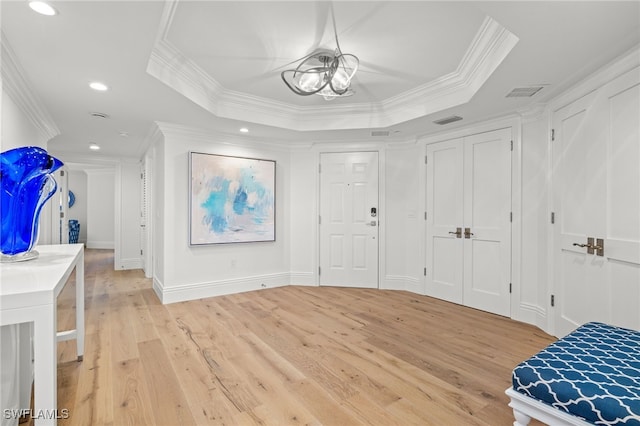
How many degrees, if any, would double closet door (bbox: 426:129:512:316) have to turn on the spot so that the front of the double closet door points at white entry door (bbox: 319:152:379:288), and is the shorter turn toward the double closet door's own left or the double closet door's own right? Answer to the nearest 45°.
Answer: approximately 45° to the double closet door's own right

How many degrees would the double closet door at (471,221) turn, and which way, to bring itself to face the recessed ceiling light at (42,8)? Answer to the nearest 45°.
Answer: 0° — it already faces it

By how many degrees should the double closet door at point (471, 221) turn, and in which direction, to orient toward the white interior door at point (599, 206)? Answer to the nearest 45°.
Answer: approximately 90° to its left

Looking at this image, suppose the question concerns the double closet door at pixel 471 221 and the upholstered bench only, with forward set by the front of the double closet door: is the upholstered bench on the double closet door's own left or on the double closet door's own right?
on the double closet door's own left

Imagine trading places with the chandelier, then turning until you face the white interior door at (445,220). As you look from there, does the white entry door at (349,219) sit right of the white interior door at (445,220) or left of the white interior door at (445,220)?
left

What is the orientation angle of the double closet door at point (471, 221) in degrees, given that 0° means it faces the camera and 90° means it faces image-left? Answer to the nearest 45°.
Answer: approximately 45°
